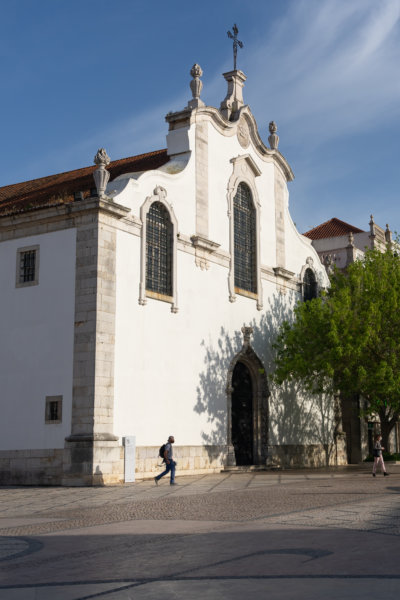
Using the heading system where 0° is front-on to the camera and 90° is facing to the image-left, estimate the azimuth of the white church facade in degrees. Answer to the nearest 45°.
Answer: approximately 315°

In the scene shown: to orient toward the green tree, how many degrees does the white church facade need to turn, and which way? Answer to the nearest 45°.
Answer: approximately 90° to its left
